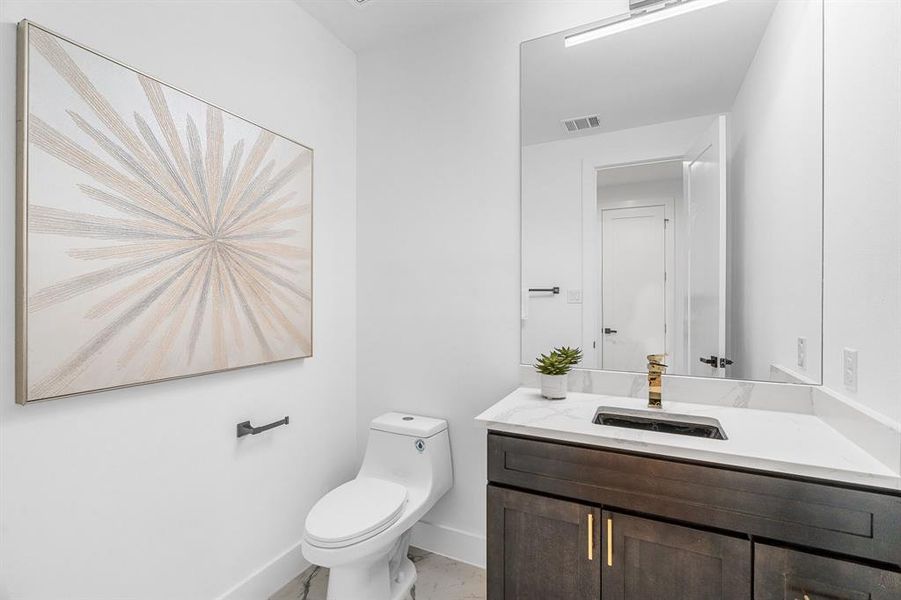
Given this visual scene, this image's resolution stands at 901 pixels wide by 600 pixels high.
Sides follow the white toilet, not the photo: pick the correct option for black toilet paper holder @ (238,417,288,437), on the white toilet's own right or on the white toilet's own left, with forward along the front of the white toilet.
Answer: on the white toilet's own right

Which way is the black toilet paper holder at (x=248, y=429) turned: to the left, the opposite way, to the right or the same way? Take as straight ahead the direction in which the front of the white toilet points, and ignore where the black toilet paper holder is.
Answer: to the left

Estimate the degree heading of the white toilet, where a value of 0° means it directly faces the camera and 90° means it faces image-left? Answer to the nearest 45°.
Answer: approximately 45°

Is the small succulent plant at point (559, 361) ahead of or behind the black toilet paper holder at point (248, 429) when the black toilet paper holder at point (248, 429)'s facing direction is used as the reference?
ahead

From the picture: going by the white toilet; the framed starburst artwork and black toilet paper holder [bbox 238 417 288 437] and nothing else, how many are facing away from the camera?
0

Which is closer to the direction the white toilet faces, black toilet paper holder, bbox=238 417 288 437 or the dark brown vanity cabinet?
the black toilet paper holder

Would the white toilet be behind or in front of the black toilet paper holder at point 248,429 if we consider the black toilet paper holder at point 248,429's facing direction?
in front

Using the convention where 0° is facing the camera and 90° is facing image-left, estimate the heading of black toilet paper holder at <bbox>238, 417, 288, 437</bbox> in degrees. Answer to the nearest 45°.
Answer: approximately 315°

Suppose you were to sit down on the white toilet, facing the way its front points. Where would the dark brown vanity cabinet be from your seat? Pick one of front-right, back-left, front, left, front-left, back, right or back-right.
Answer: left

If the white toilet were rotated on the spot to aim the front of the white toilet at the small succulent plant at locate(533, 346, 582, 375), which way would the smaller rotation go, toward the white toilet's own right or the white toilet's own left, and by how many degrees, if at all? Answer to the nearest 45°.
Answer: approximately 135° to the white toilet's own left

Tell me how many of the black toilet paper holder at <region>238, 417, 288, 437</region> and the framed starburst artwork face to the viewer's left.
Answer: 0
